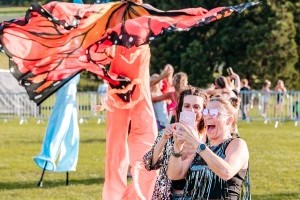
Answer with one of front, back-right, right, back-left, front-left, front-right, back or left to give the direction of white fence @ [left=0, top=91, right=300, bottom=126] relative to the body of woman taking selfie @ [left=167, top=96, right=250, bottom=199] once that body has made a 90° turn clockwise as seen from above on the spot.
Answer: front-right

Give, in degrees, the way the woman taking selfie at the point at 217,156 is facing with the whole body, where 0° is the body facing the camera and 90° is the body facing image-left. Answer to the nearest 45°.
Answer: approximately 45°

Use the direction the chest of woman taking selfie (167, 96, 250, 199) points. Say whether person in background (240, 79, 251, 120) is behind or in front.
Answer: behind

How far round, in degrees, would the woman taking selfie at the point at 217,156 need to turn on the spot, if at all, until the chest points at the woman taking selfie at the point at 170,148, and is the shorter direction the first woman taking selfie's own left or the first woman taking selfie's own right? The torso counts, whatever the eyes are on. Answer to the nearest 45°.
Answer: approximately 90° to the first woman taking selfie's own right

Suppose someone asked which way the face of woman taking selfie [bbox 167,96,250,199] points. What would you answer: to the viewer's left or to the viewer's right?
to the viewer's left

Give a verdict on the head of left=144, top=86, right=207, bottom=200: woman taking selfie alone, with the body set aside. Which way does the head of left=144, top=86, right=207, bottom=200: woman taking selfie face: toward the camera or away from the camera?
toward the camera
